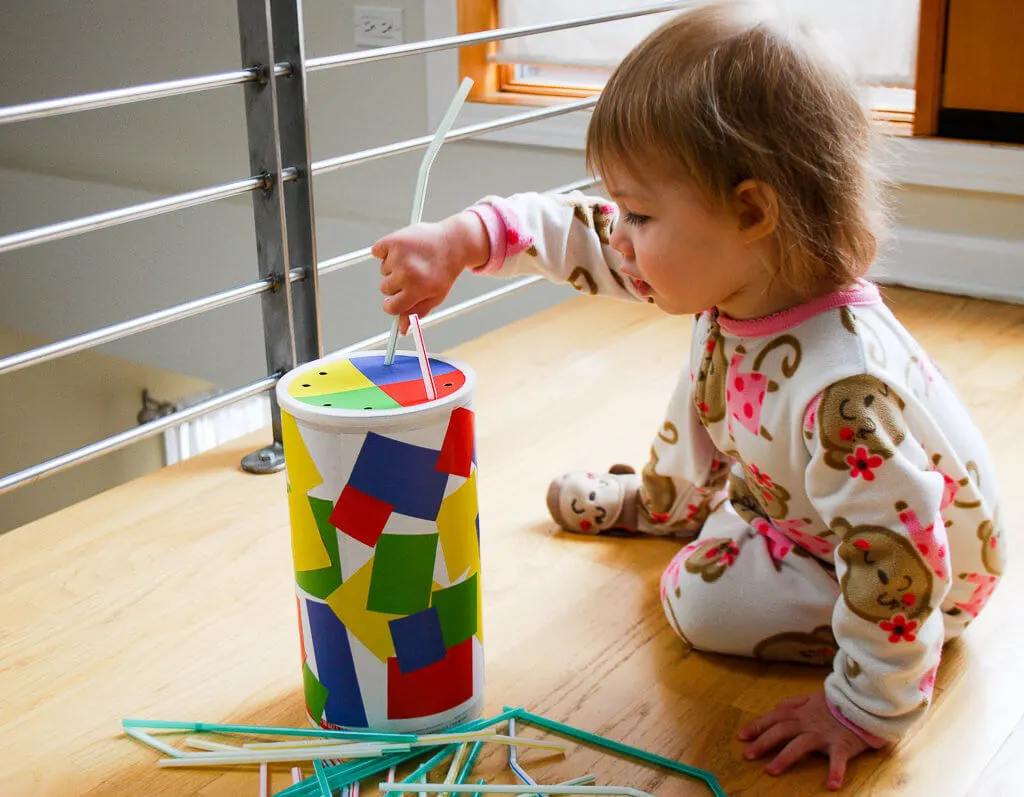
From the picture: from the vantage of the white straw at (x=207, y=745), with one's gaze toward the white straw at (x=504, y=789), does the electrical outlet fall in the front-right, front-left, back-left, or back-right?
back-left

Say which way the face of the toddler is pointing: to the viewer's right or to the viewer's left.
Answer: to the viewer's left

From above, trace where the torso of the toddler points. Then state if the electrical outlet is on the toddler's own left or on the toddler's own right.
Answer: on the toddler's own right

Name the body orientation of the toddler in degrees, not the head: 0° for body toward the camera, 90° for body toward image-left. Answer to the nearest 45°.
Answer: approximately 90°
